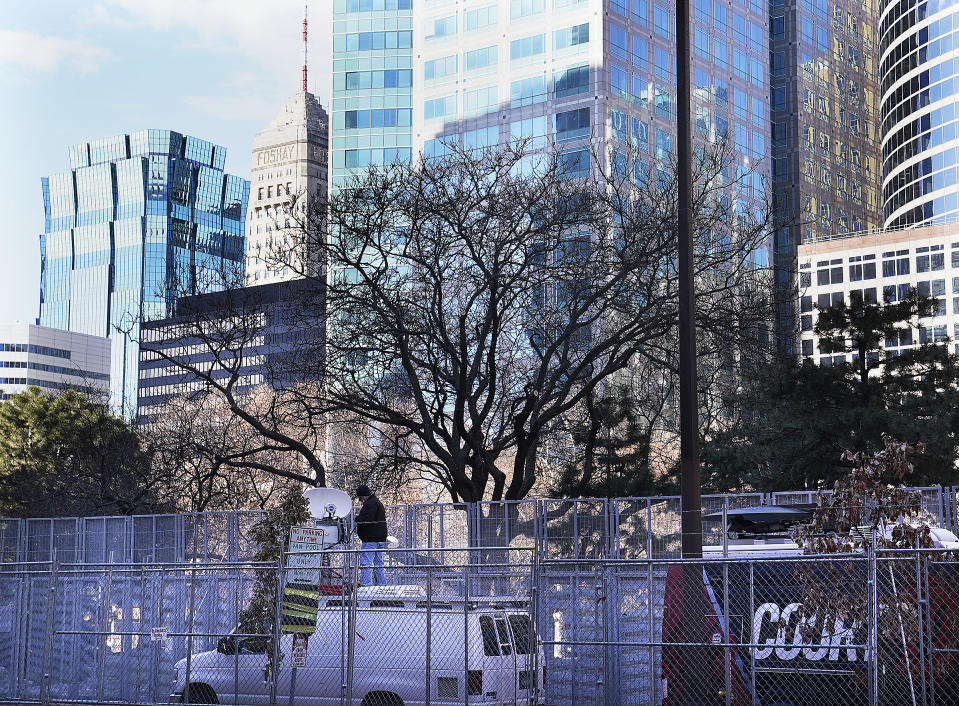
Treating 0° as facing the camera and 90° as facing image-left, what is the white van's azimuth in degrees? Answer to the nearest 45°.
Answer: approximately 135°

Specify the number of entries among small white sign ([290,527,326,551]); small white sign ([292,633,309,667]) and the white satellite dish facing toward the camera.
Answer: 3

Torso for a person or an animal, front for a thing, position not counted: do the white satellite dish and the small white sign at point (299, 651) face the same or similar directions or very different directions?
same or similar directions

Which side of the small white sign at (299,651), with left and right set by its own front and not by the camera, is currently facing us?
front

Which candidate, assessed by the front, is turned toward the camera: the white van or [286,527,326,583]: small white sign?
the small white sign

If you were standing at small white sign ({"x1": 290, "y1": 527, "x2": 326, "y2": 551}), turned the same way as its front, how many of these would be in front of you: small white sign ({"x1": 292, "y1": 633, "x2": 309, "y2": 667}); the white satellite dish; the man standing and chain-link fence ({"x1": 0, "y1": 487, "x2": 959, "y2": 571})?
1

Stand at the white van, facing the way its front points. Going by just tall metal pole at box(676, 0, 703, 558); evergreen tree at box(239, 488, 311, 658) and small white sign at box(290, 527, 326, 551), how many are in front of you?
2

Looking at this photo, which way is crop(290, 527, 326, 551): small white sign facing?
toward the camera

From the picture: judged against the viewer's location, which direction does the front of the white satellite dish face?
facing the viewer

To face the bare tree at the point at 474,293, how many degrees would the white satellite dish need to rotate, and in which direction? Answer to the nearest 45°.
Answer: approximately 180°
